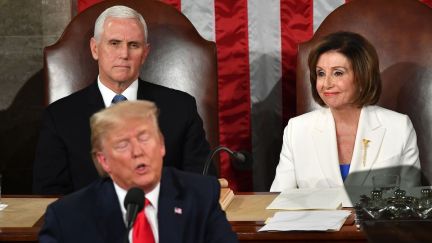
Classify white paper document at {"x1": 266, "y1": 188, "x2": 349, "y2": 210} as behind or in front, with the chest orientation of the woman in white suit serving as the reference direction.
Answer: in front

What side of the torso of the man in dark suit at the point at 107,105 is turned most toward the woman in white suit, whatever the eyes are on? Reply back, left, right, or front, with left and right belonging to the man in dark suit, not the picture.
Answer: left

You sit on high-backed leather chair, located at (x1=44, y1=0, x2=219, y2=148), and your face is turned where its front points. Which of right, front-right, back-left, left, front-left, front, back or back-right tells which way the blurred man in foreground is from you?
front

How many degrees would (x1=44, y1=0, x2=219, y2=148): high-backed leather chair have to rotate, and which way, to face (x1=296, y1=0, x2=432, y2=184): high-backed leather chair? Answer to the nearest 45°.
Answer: approximately 90° to its left

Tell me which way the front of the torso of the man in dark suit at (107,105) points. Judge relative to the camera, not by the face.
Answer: toward the camera

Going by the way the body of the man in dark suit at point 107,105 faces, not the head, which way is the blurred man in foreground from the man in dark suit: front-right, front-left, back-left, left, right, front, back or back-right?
front

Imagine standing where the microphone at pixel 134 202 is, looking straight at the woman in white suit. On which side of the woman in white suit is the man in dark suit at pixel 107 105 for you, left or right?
left

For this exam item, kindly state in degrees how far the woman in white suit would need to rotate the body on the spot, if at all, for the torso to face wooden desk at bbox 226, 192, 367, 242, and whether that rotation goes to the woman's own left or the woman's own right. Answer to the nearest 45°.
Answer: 0° — they already face it

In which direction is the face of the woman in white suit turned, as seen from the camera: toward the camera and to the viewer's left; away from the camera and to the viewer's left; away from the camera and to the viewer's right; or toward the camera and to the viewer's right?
toward the camera and to the viewer's left

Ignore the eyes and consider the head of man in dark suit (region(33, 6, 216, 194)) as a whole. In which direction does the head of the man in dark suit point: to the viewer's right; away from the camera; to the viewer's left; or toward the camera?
toward the camera

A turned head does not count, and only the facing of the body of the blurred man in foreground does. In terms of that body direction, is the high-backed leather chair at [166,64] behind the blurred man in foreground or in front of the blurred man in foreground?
behind

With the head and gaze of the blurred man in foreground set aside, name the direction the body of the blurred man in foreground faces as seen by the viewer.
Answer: toward the camera

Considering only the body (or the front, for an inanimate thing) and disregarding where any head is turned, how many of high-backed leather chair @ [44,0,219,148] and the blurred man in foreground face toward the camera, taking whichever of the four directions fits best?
2

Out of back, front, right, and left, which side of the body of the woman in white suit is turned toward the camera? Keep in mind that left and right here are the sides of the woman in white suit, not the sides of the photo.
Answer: front

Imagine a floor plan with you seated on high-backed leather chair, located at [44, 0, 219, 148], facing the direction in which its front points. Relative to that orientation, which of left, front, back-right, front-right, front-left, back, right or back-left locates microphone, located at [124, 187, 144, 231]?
front

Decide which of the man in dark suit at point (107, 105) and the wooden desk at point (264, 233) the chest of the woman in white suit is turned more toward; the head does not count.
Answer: the wooden desk
